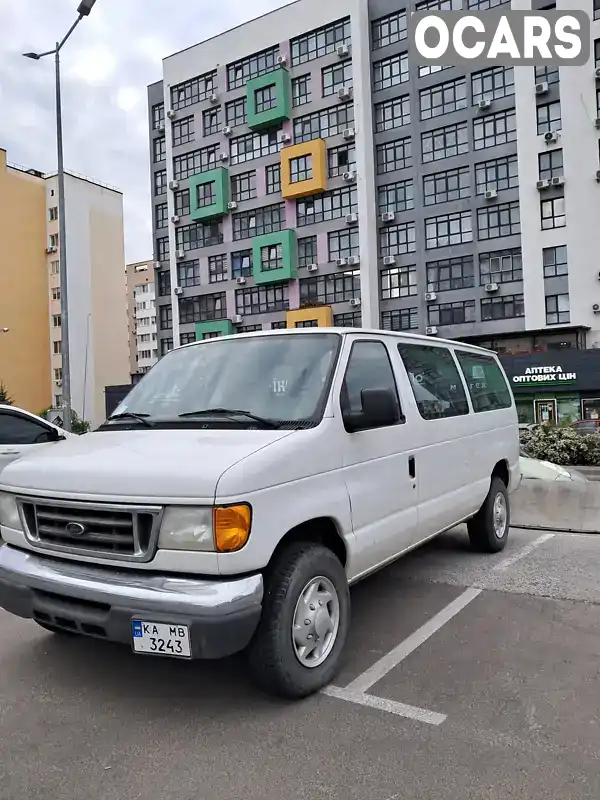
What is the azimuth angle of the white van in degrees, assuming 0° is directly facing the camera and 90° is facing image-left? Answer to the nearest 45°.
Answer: approximately 45°

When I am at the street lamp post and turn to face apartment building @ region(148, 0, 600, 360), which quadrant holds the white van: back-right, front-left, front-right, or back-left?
back-right

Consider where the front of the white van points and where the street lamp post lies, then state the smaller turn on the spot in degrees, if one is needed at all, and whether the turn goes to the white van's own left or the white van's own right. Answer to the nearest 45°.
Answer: approximately 135° to the white van's own right

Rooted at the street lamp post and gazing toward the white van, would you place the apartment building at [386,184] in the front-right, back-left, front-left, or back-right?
back-left

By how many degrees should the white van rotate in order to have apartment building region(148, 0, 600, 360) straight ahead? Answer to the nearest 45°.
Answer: approximately 135° to its right
